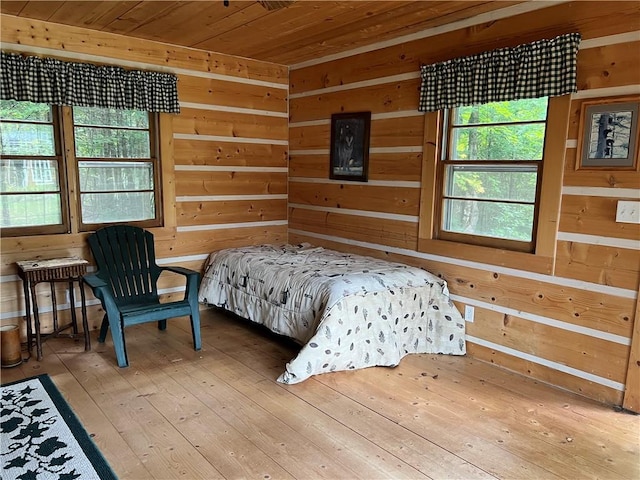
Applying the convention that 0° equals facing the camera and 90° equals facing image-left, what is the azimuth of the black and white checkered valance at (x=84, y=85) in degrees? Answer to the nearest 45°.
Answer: approximately 315°

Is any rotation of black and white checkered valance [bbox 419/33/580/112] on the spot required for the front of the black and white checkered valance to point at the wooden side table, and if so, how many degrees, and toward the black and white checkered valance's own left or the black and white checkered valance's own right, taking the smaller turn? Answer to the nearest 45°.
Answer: approximately 45° to the black and white checkered valance's own right

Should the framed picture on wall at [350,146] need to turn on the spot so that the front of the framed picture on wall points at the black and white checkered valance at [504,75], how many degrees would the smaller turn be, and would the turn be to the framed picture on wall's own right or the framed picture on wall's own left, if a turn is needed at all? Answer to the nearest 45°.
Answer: approximately 90° to the framed picture on wall's own left

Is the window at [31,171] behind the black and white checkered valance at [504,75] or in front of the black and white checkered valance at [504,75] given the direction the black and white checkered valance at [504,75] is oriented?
in front

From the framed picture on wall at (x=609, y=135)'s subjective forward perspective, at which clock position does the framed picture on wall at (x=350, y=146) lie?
the framed picture on wall at (x=350, y=146) is roughly at 2 o'clock from the framed picture on wall at (x=609, y=135).

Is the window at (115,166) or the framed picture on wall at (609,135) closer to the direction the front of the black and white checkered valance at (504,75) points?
the window

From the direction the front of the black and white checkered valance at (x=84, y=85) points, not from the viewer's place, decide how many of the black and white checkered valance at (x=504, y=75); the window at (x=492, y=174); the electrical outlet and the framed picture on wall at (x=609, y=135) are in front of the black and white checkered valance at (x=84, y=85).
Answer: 4

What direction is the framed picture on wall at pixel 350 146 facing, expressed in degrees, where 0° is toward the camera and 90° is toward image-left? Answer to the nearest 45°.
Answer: approximately 45°

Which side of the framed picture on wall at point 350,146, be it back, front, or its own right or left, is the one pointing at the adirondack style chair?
front

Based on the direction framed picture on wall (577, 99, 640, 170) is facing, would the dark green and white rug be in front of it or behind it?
in front

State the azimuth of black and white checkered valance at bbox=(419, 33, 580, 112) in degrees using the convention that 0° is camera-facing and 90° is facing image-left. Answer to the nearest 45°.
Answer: approximately 45°
